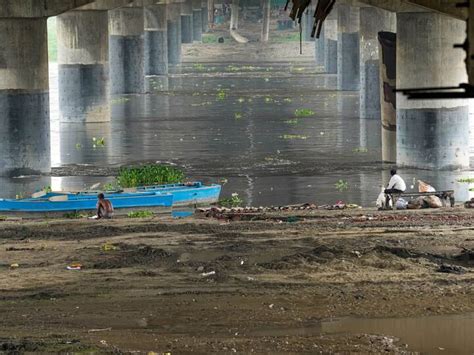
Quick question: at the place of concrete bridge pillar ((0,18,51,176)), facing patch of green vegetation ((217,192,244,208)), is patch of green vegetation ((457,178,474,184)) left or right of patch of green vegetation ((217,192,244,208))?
left

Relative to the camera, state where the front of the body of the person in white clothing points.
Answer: to the viewer's left

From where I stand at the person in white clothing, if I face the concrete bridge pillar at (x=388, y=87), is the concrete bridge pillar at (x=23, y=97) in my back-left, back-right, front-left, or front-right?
front-left

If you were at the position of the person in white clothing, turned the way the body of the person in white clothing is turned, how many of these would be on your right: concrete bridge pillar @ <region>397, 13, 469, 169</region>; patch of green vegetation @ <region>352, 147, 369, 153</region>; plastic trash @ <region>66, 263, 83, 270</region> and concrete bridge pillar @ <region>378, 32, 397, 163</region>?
3

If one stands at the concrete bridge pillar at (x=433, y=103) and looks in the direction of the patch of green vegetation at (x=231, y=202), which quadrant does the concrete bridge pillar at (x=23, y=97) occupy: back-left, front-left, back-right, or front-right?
front-right

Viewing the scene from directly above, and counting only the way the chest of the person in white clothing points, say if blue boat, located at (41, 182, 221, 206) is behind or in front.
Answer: in front

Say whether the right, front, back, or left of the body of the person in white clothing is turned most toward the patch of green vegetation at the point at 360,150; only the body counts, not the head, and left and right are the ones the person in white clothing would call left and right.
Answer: right

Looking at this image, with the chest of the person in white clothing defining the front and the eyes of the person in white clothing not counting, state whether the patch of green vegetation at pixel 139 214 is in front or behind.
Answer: in front

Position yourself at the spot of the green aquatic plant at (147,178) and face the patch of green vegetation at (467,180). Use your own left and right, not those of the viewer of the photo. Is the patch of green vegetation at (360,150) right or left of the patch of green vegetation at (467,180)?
left
